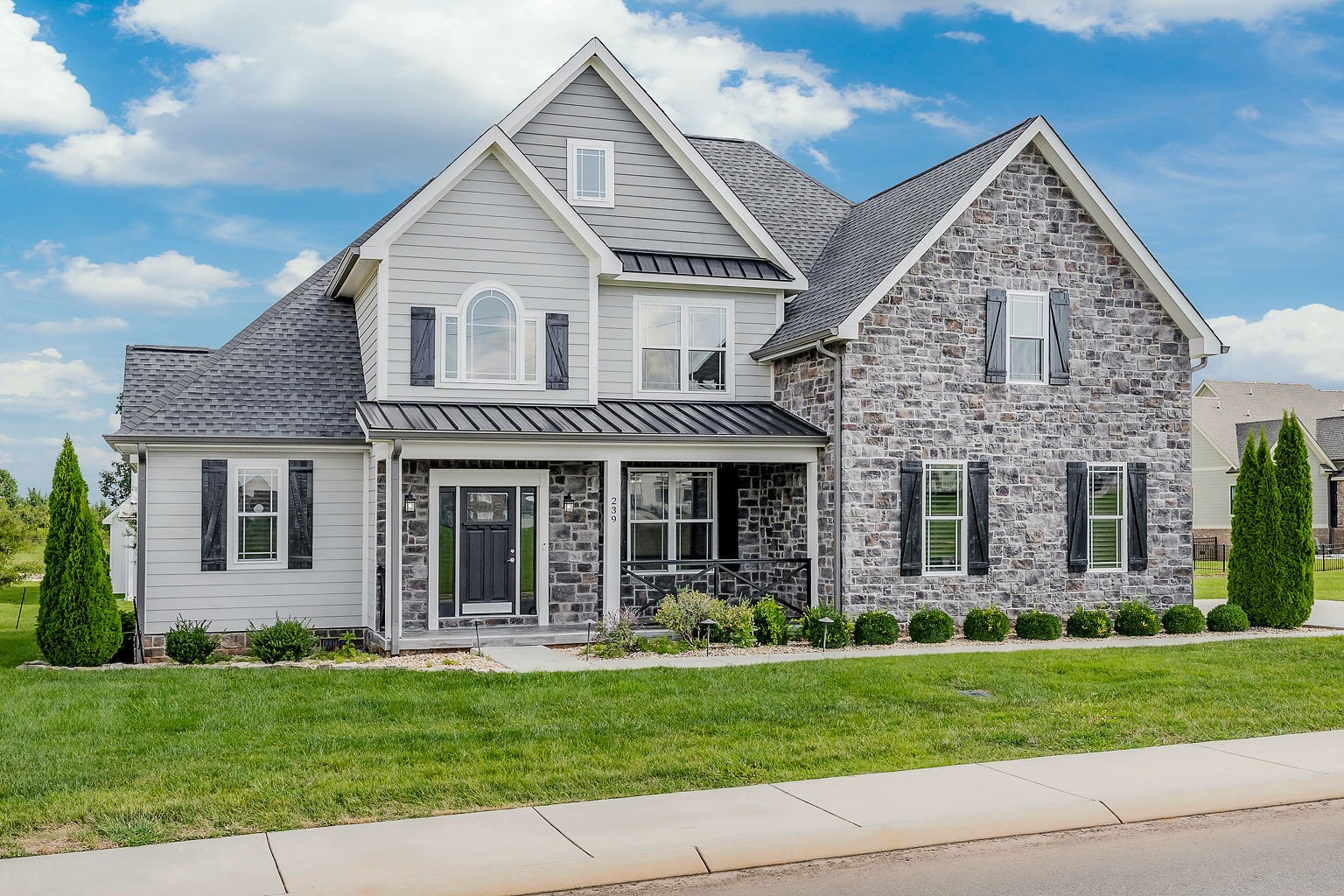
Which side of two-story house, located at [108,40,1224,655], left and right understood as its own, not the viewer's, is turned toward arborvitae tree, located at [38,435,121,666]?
right

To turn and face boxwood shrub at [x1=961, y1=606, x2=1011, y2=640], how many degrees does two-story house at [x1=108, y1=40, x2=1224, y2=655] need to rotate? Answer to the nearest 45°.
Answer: approximately 90° to its left

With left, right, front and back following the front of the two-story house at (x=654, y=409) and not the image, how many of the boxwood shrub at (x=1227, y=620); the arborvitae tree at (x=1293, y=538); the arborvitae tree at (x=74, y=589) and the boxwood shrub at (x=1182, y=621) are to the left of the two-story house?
3

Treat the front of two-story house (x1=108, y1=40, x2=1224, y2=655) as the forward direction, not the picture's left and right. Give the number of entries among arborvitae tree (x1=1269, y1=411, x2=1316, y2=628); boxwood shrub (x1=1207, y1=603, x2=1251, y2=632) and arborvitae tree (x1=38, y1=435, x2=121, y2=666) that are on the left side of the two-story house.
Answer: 2

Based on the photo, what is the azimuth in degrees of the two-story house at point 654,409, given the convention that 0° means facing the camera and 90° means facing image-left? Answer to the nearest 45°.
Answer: approximately 0°

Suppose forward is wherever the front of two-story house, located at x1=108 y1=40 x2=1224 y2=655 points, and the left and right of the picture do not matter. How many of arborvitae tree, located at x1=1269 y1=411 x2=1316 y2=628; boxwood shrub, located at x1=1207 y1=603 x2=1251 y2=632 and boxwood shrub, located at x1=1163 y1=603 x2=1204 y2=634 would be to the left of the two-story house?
3

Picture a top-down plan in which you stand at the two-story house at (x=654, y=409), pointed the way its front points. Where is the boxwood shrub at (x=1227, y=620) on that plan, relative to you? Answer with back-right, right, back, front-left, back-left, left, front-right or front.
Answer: left

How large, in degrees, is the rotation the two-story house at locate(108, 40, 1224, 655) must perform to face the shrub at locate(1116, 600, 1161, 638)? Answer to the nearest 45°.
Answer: approximately 90° to its left

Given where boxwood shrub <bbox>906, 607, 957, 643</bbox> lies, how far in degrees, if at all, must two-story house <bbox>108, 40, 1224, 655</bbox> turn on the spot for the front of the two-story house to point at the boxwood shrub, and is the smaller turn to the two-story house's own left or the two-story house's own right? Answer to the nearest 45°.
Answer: approximately 90° to the two-story house's own left

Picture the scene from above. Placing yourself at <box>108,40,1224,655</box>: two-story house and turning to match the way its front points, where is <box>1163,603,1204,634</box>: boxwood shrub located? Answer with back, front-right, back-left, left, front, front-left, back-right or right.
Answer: left
